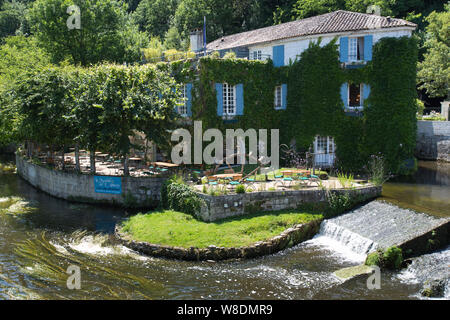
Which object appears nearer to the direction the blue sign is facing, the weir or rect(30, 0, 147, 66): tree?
the weir

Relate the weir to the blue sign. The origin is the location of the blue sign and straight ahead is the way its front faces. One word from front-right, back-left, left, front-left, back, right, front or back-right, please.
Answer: front-left

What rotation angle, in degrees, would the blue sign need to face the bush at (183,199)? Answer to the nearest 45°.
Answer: approximately 45° to its left

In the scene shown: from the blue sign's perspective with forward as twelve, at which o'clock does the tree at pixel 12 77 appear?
The tree is roughly at 5 o'clock from the blue sign.

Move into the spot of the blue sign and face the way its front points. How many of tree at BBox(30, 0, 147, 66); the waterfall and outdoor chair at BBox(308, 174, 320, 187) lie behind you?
1

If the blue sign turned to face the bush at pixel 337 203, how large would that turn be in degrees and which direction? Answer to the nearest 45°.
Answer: approximately 45° to its left

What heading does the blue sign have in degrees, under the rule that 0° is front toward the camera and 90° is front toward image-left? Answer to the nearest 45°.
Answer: approximately 0°

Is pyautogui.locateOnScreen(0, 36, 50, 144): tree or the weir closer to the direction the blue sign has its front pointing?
the weir

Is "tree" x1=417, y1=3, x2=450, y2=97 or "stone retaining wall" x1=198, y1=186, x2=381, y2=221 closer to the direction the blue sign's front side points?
the stone retaining wall

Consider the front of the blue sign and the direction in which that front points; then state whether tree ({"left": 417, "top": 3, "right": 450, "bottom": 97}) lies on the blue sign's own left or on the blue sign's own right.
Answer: on the blue sign's own left

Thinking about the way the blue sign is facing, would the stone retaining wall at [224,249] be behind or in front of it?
in front

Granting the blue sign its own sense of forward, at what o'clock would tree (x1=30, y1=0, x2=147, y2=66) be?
The tree is roughly at 6 o'clock from the blue sign.
